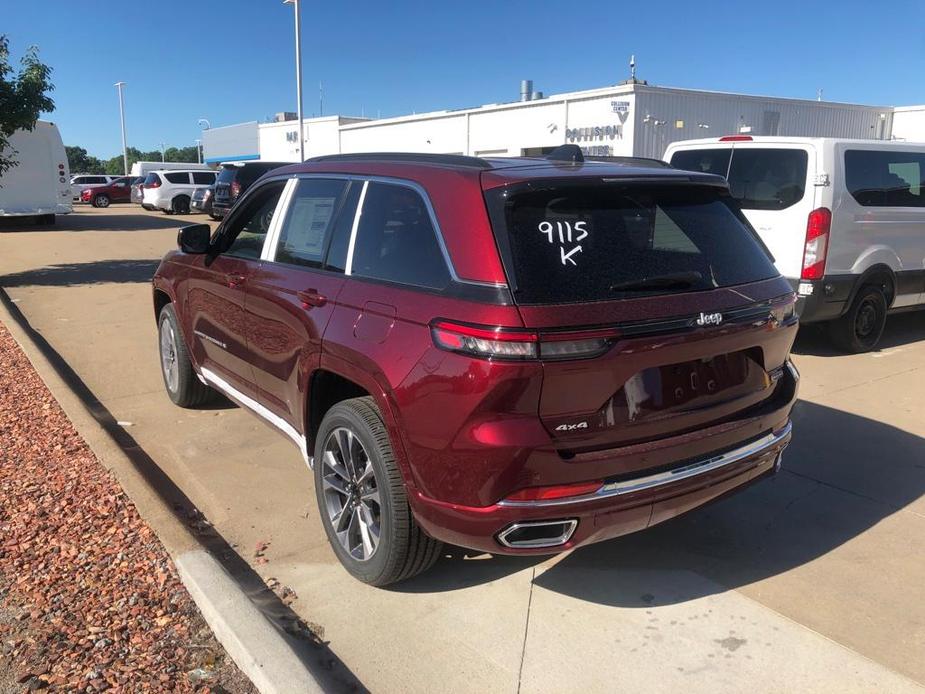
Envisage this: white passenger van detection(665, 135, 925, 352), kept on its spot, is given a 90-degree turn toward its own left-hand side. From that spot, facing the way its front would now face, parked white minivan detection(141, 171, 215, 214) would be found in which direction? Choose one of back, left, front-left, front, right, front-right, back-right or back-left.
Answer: front

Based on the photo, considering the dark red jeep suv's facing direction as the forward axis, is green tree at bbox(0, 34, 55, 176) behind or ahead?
ahead

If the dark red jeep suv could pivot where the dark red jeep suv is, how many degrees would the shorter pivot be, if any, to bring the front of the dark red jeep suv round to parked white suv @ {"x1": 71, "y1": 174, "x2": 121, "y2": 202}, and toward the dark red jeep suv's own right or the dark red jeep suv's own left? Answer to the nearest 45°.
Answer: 0° — it already faces it

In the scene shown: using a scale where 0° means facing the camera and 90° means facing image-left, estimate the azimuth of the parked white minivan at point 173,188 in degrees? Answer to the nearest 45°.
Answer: approximately 225°

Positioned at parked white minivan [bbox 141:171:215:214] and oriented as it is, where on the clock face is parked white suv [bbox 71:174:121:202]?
parked white suv [bbox 71:174:121:202] is roughly at 10 o'clock from parked white minivan [bbox 141:171:215:214].

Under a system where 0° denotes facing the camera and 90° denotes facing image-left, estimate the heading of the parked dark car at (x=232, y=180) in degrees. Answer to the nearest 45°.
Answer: approximately 225°

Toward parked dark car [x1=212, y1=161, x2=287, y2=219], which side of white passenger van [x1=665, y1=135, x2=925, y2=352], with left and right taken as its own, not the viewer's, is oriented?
left

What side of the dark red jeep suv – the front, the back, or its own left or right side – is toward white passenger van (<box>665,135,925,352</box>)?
right

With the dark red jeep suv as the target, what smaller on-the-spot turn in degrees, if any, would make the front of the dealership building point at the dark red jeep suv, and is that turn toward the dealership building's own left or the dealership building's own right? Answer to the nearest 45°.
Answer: approximately 45° to the dealership building's own left

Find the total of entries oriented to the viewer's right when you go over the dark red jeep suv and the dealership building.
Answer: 0

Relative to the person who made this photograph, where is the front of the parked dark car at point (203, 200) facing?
facing away from the viewer and to the right of the viewer

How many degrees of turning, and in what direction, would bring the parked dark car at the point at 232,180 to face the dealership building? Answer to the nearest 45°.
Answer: approximately 45° to its right

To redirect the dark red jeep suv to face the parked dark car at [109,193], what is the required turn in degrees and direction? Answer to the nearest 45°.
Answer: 0° — it already faces it

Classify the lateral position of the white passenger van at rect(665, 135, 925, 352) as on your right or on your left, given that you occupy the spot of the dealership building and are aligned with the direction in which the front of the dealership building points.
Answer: on your left
